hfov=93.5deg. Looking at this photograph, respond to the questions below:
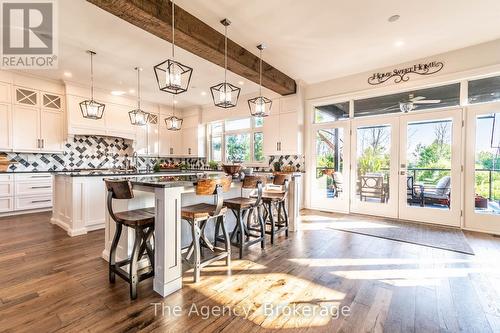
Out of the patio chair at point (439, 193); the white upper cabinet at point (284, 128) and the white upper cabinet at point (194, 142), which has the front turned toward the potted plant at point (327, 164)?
the patio chair

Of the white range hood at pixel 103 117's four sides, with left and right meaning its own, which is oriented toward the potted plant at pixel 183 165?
left

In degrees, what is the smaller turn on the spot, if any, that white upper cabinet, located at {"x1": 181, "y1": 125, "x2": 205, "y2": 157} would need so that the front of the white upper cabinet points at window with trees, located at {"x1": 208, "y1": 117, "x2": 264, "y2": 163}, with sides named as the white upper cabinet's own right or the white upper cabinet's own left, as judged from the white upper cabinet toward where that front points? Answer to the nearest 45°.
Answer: approximately 90° to the white upper cabinet's own left

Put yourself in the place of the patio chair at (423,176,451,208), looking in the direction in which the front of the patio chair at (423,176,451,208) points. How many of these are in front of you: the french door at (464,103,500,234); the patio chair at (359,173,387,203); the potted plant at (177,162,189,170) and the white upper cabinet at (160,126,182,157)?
3

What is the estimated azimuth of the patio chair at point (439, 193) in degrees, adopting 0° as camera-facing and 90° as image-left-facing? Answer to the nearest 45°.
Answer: approximately 90°

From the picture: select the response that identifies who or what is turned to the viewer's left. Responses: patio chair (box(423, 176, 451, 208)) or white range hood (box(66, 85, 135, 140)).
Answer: the patio chair

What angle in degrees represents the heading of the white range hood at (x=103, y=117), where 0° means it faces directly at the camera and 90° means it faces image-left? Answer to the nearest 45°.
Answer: approximately 315°

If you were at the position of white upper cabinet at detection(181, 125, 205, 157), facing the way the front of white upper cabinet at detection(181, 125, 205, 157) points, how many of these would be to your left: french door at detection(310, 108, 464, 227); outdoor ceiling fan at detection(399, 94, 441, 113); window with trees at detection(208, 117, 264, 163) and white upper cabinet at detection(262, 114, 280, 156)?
4

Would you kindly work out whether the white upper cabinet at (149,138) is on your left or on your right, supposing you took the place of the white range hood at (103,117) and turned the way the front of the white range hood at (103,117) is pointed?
on your left

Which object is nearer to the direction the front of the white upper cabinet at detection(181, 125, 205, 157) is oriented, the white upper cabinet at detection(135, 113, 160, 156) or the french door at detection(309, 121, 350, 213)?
the white upper cabinet

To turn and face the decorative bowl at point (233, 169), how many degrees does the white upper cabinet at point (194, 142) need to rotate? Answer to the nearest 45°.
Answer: approximately 45° to its left
